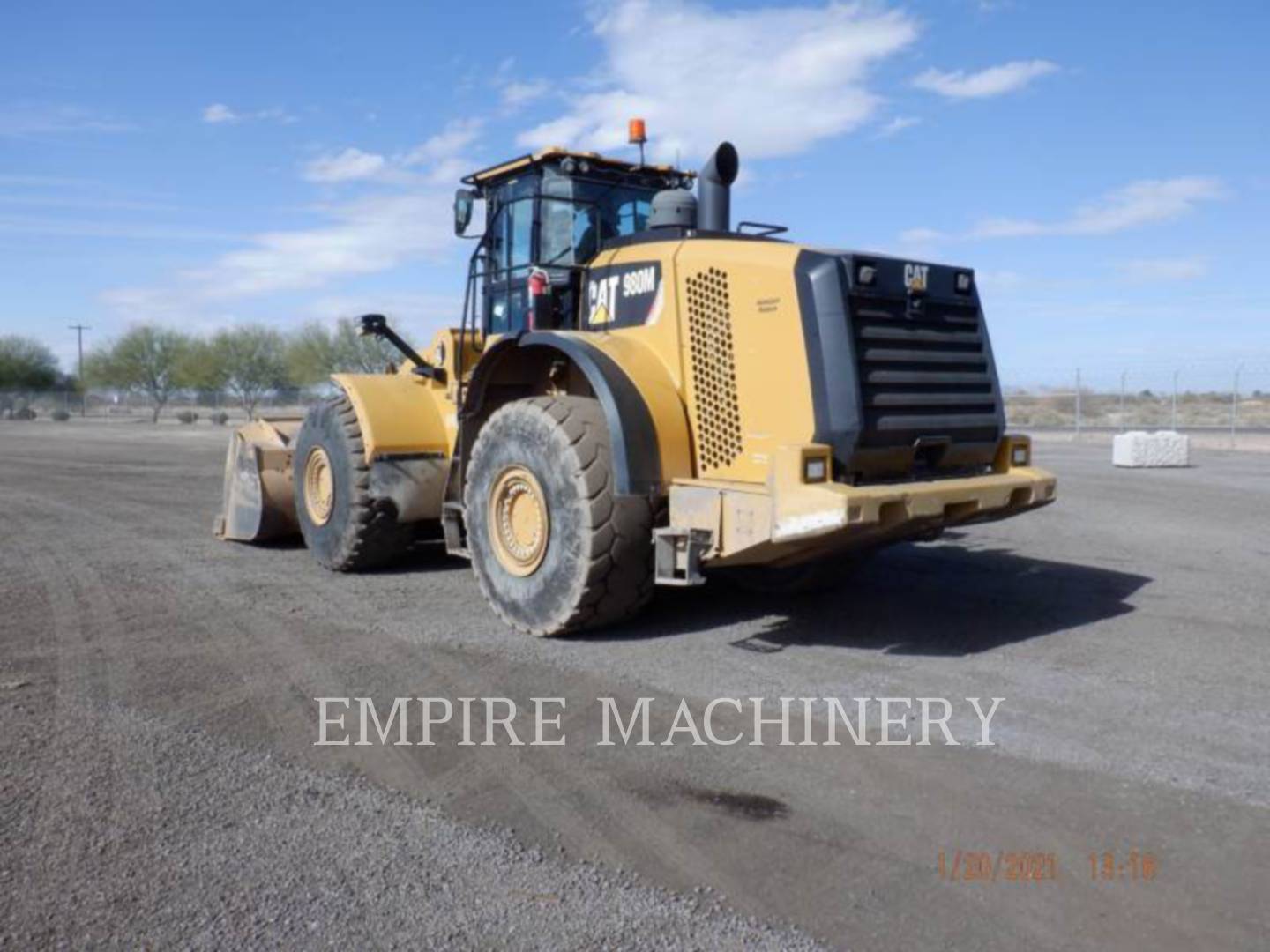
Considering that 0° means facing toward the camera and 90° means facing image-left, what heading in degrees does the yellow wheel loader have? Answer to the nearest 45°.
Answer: approximately 135°

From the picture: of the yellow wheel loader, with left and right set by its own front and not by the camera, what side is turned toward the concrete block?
right
